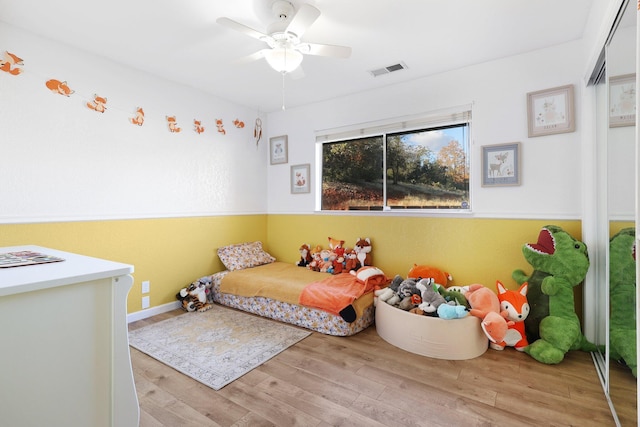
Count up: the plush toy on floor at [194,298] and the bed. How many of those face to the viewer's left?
0

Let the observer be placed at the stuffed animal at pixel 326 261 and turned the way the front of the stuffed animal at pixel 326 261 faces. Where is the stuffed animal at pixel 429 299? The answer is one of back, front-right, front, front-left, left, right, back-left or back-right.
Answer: front-left

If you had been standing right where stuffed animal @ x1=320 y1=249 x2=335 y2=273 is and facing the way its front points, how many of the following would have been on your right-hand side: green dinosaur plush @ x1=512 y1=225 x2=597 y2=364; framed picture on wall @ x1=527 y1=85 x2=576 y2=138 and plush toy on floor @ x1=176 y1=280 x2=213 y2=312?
1

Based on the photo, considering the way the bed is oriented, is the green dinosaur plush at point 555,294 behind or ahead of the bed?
ahead

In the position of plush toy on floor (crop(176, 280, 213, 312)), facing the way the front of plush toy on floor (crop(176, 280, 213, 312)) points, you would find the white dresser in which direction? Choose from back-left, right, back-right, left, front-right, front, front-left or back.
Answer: front-right

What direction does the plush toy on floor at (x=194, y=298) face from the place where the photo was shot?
facing the viewer and to the right of the viewer

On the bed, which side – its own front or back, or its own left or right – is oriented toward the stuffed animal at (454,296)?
front

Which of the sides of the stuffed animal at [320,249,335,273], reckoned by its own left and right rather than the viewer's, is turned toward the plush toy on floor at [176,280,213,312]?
right

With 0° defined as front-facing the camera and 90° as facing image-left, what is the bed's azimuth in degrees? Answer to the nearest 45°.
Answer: approximately 315°

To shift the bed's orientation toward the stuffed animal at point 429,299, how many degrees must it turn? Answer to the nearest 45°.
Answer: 0° — it already faces it

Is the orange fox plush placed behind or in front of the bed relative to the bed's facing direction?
in front
